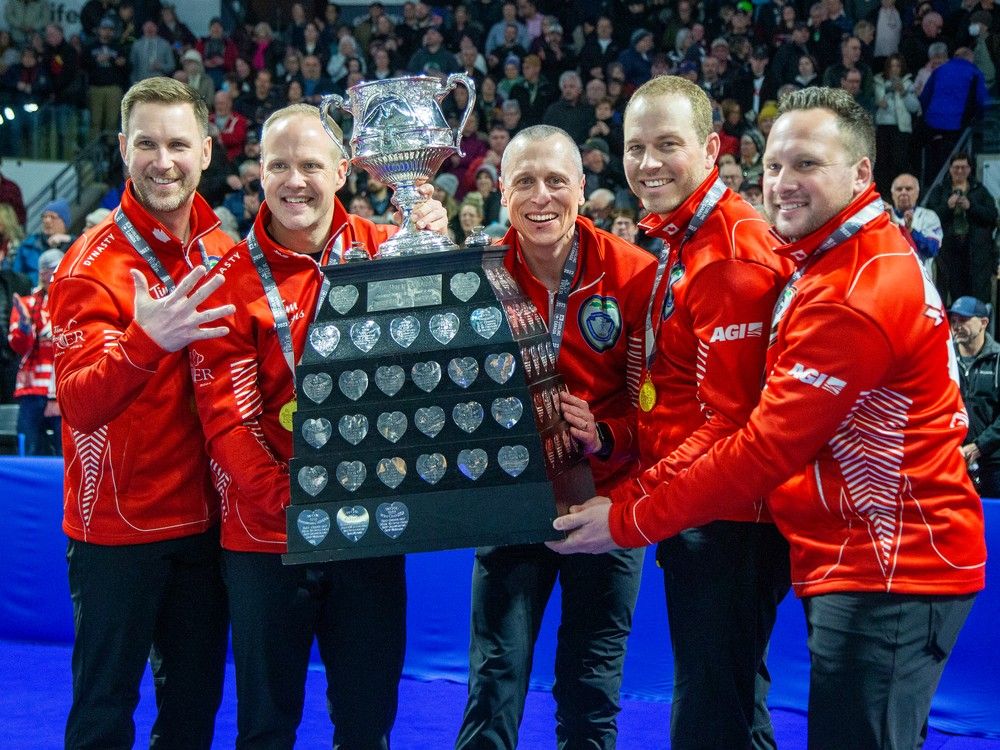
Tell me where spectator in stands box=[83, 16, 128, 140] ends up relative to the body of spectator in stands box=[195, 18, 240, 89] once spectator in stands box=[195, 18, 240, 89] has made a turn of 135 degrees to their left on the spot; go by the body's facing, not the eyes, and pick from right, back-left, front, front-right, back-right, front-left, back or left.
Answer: back-left

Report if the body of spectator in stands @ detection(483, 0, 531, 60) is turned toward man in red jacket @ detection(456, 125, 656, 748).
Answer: yes

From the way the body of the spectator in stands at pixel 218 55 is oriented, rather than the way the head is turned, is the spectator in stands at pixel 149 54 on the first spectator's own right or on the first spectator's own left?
on the first spectator's own right

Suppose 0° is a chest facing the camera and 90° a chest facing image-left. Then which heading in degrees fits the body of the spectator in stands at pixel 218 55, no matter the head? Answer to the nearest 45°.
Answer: approximately 0°

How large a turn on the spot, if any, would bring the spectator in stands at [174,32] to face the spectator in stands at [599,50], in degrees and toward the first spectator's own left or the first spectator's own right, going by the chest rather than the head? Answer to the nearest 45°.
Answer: approximately 45° to the first spectator's own left

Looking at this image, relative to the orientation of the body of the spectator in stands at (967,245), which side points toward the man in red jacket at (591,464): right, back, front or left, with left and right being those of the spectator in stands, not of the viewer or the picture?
front

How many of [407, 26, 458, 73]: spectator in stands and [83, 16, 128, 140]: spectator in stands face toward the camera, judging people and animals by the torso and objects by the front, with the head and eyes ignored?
2

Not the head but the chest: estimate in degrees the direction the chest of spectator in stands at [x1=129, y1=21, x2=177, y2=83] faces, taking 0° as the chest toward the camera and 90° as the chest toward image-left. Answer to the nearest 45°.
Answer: approximately 0°

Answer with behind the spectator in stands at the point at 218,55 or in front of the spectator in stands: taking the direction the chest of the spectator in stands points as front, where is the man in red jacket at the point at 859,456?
in front

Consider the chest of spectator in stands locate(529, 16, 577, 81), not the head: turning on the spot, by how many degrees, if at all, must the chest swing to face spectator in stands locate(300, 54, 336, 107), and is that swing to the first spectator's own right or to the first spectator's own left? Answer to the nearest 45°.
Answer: approximately 90° to the first spectator's own right
